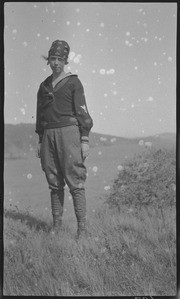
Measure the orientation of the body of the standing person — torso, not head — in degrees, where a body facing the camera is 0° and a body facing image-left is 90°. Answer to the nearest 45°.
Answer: approximately 45°

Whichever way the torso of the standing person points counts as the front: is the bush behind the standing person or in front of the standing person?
behind

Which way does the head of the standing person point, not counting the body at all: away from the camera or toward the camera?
toward the camera
